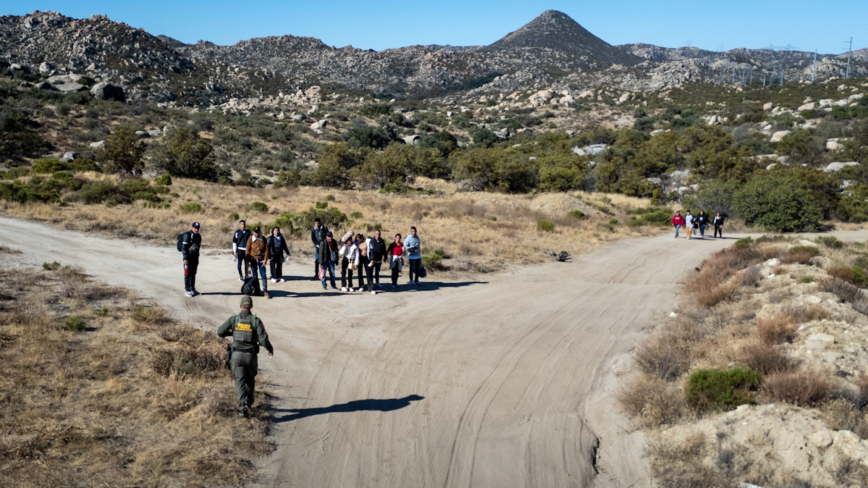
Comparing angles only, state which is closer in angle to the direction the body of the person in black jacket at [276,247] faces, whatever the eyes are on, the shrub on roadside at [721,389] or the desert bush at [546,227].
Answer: the shrub on roadside

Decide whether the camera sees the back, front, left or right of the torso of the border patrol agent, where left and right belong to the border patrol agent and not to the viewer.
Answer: back

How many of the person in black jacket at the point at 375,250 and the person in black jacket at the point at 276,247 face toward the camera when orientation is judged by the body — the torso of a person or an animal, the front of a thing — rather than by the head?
2

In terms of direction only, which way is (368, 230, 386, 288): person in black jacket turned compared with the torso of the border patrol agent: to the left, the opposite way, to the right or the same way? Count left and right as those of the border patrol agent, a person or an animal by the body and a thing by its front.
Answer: the opposite way

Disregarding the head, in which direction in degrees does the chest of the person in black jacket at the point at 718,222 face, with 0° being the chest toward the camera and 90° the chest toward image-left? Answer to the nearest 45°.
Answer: approximately 0°

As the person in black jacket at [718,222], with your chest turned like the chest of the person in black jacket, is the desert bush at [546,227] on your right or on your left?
on your right
